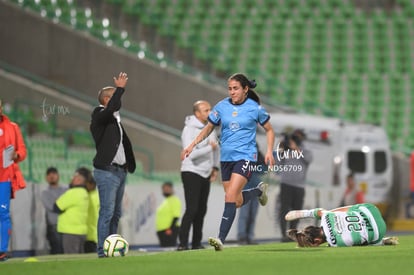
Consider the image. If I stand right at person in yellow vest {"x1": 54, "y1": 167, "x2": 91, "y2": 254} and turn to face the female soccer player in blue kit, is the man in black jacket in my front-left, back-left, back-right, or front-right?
front-right

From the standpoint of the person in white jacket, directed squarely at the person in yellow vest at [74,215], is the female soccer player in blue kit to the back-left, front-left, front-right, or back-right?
back-left

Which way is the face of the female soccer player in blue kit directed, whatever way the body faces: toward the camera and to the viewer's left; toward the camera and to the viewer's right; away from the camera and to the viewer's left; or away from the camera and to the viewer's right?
toward the camera and to the viewer's left

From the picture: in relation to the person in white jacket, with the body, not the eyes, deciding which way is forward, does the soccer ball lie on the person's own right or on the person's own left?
on the person's own right

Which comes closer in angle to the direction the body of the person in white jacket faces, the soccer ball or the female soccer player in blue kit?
the female soccer player in blue kit
